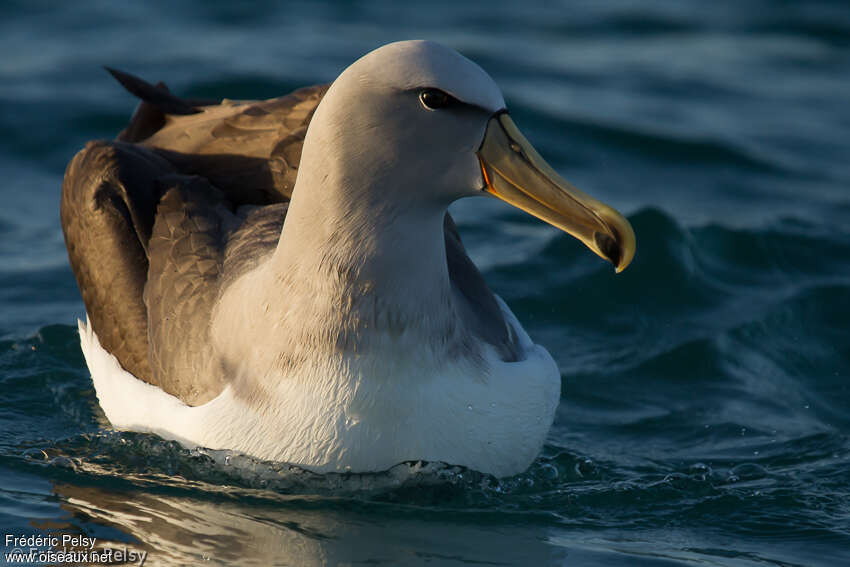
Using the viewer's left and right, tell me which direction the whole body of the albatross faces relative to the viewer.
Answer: facing the viewer and to the right of the viewer
